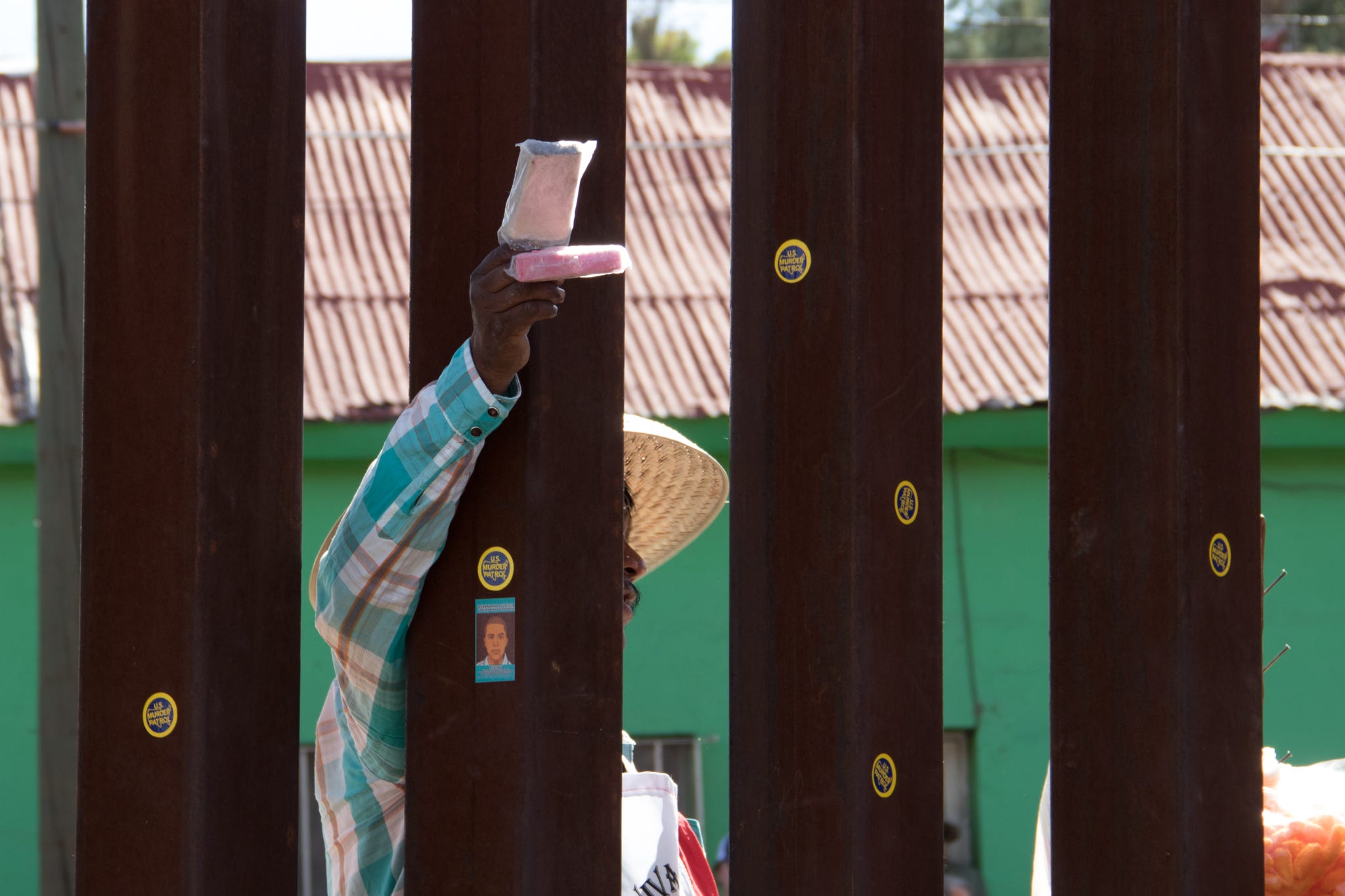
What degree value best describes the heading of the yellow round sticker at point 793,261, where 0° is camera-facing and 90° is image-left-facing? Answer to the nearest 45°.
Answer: approximately 45°

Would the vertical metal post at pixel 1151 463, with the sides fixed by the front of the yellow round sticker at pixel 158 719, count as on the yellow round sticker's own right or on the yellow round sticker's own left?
on the yellow round sticker's own left

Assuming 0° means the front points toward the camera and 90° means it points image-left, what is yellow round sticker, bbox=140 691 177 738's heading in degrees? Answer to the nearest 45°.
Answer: approximately 45°

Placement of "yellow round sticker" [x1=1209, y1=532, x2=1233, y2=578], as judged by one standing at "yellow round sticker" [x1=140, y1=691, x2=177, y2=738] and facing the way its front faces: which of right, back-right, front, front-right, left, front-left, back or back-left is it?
back-left

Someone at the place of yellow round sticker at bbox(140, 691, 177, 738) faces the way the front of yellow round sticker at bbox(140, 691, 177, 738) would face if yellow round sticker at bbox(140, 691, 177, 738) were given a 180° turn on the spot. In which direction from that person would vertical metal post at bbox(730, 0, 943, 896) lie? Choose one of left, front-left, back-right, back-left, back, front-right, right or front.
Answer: front-right

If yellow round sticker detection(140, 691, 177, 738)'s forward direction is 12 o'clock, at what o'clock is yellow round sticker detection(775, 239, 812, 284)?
yellow round sticker detection(775, 239, 812, 284) is roughly at 8 o'clock from yellow round sticker detection(140, 691, 177, 738).

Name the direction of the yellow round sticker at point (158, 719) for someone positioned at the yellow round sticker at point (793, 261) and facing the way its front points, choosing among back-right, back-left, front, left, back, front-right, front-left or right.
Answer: front-right
